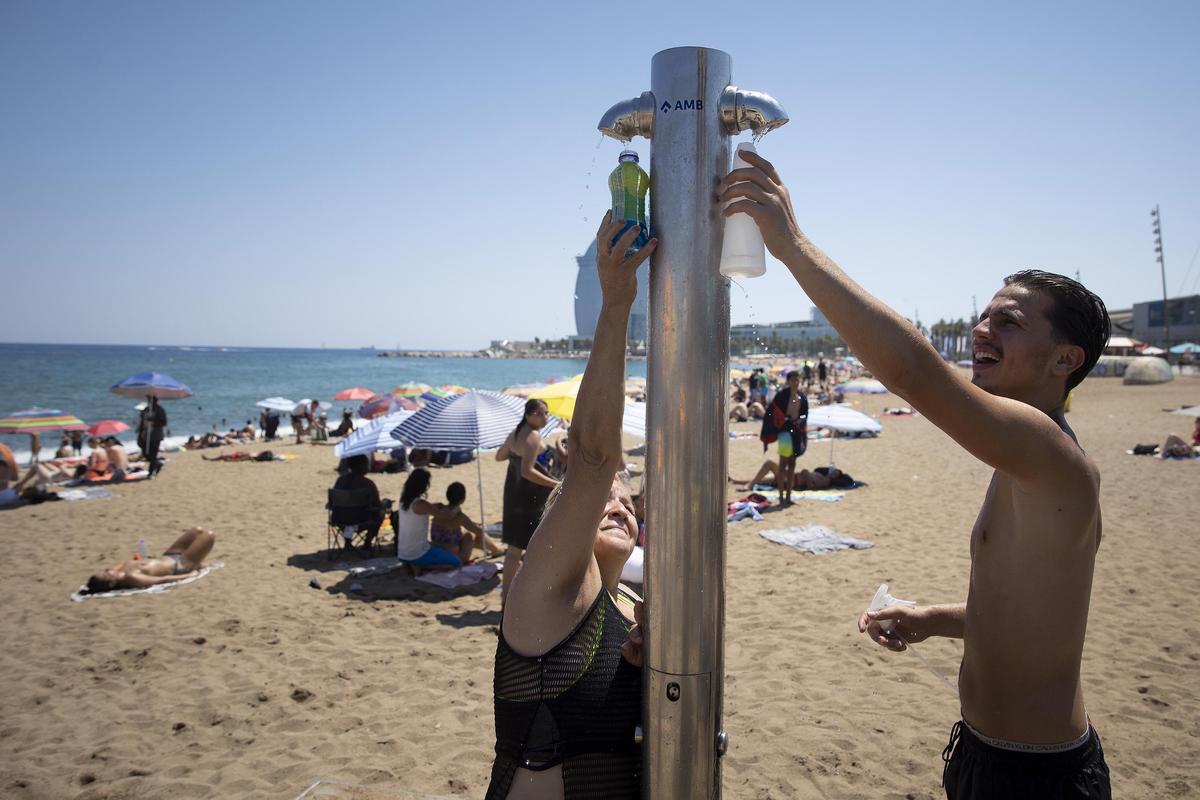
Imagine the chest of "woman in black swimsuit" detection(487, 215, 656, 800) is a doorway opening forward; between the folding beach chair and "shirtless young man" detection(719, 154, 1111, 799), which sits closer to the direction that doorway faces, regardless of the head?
the shirtless young man

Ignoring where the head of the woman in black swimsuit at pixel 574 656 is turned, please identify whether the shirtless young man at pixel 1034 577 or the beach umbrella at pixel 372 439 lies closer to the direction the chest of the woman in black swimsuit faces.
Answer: the shirtless young man

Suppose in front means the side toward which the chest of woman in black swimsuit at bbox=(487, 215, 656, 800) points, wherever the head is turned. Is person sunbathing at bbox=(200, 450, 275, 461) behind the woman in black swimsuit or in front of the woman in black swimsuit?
behind

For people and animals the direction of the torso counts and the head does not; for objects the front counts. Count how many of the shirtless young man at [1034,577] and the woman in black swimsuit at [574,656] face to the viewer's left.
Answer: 1

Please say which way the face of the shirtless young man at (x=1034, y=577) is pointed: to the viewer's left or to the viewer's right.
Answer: to the viewer's left

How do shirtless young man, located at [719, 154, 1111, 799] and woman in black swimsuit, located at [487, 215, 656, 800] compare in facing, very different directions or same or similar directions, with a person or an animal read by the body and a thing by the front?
very different directions

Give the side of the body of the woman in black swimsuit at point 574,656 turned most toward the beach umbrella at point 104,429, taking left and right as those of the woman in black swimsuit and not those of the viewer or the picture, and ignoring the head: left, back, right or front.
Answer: back

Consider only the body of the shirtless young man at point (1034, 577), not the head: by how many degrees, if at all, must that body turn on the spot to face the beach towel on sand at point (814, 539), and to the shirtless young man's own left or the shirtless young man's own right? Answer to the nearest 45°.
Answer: approximately 90° to the shirtless young man's own right

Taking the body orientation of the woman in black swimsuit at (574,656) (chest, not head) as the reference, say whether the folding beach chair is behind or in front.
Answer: behind

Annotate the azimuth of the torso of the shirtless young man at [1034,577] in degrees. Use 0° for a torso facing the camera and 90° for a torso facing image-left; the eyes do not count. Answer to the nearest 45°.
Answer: approximately 90°
